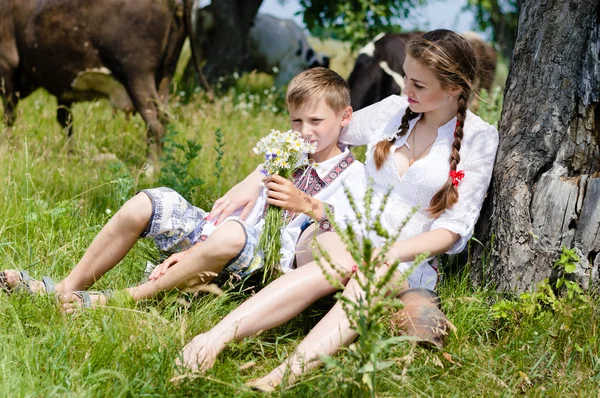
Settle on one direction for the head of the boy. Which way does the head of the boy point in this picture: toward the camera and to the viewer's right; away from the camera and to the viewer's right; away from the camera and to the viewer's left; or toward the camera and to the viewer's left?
toward the camera and to the viewer's left

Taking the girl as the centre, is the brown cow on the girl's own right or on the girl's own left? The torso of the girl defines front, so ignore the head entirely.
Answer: on the girl's own right

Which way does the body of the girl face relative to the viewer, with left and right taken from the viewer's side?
facing the viewer and to the left of the viewer

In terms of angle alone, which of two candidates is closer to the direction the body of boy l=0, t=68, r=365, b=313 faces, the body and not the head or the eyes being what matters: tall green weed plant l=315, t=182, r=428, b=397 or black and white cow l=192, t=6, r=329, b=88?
the tall green weed plant

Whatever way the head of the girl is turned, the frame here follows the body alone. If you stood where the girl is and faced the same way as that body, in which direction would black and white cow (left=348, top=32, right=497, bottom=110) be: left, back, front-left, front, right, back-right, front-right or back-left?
back-right

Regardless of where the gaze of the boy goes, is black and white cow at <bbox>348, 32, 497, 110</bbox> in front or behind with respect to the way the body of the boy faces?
behind

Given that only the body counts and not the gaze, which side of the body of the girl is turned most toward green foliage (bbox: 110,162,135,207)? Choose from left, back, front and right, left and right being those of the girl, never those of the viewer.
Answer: right

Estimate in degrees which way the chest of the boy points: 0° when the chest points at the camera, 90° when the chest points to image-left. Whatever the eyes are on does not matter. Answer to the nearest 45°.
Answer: approximately 45°

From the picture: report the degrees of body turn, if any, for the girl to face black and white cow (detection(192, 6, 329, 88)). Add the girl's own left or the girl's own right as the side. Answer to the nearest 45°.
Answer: approximately 135° to the girl's own right
